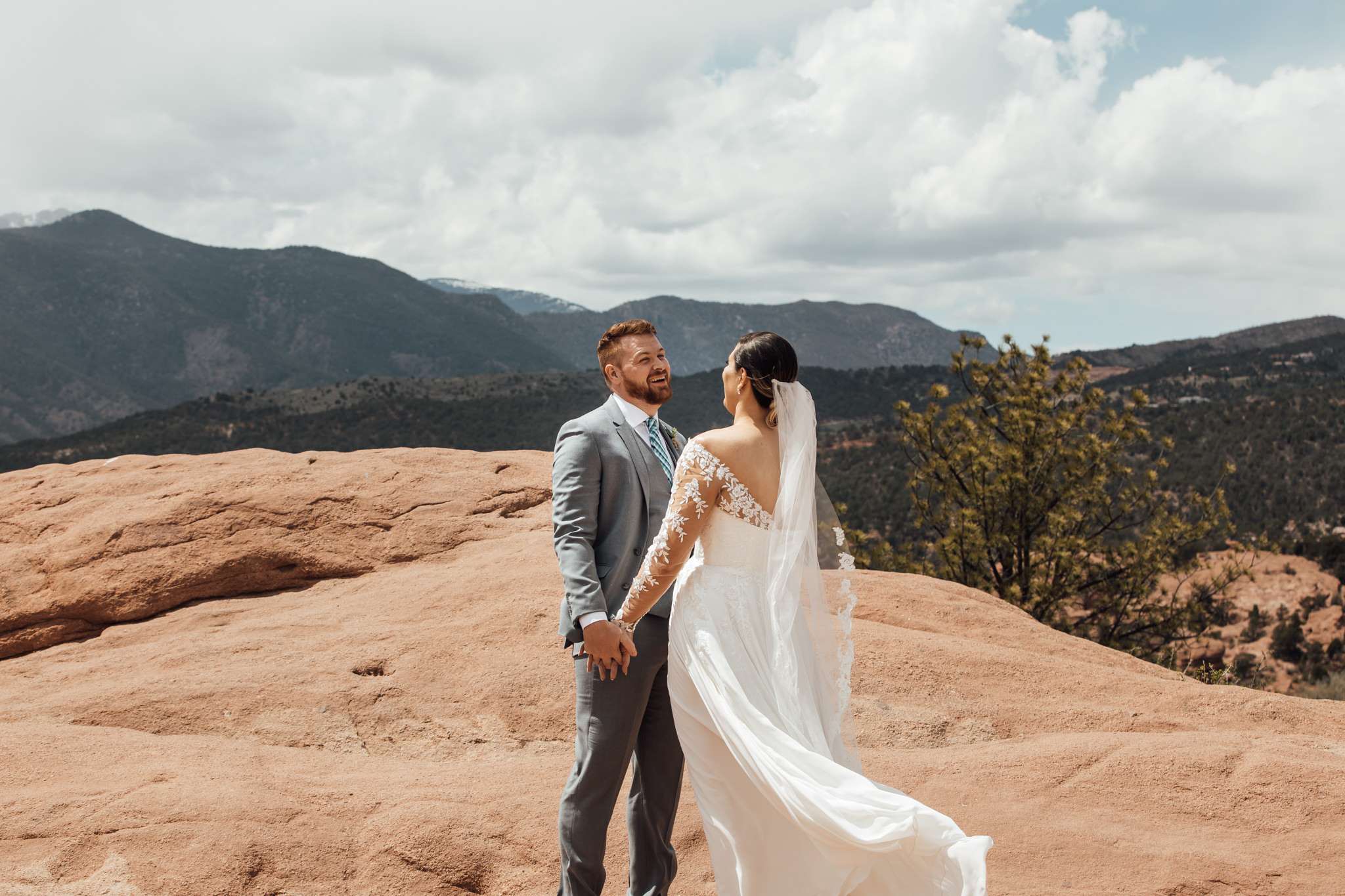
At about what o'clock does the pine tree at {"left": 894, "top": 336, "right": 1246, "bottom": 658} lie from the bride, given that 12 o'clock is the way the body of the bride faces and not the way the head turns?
The pine tree is roughly at 2 o'clock from the bride.

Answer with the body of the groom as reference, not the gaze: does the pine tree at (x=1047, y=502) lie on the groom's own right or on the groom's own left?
on the groom's own left

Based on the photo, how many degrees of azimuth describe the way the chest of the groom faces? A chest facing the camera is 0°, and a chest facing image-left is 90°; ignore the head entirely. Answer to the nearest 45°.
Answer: approximately 315°

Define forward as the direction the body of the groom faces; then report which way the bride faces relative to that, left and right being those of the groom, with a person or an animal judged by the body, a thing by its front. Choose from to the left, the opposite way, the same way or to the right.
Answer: the opposite way

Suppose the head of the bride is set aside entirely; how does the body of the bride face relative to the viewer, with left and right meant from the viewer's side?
facing away from the viewer and to the left of the viewer
